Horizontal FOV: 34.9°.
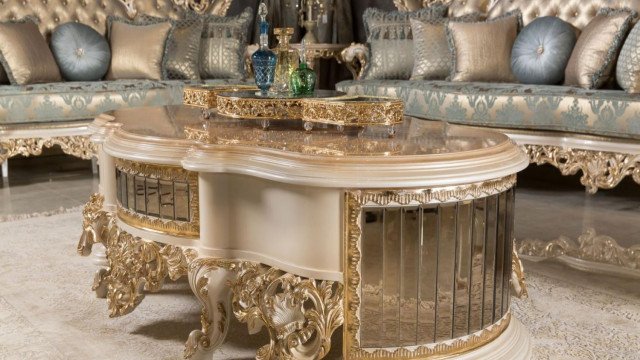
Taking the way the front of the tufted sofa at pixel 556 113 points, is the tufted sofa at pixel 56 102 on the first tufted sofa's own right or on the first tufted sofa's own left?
on the first tufted sofa's own right

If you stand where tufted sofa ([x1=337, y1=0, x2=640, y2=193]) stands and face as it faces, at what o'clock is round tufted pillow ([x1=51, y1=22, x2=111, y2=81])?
The round tufted pillow is roughly at 2 o'clock from the tufted sofa.

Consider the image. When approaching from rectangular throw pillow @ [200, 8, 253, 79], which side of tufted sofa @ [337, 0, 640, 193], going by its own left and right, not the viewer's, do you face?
right

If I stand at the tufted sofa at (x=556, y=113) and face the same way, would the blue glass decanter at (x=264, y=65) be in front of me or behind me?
in front

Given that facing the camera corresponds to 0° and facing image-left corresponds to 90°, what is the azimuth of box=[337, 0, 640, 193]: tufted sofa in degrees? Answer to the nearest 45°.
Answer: approximately 45°

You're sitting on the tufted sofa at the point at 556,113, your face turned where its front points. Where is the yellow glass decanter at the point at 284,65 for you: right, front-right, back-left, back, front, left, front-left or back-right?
front
